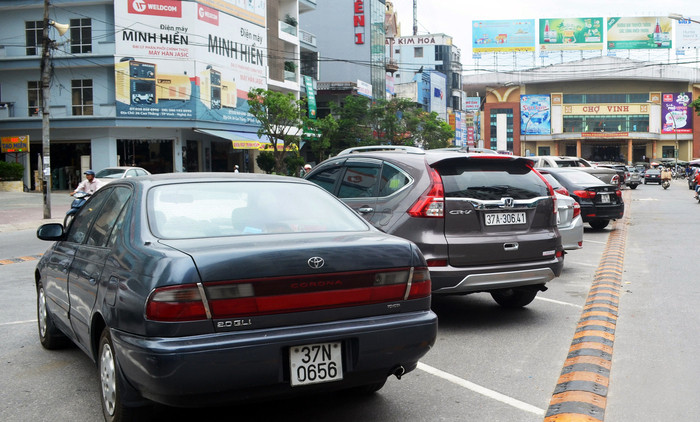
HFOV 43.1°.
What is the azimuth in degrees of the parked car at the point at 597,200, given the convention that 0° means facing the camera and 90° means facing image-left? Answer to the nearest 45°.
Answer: approximately 135°

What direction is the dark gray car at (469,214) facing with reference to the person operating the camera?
facing away from the viewer and to the left of the viewer

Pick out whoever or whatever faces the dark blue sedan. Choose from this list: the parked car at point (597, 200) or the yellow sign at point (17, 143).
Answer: the yellow sign

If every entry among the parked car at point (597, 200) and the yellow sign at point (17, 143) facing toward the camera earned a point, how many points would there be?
1

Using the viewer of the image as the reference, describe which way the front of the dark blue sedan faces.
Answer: facing away from the viewer and to the left of the viewer

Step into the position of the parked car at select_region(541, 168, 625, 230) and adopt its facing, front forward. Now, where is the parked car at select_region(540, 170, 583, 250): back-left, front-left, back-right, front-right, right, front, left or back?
back-left

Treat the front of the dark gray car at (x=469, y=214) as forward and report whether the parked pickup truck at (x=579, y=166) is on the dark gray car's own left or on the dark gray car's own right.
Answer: on the dark gray car's own right
